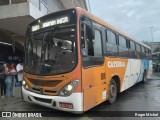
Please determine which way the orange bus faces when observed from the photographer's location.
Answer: facing the viewer and to the left of the viewer
